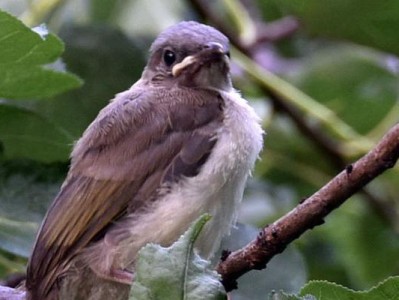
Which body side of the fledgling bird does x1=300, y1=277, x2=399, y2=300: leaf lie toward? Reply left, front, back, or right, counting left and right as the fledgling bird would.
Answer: front

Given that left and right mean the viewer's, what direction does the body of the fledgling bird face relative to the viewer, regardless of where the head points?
facing the viewer and to the right of the viewer

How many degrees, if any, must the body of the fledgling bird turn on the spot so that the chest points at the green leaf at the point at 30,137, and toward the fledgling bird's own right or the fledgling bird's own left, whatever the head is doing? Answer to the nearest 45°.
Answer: approximately 180°

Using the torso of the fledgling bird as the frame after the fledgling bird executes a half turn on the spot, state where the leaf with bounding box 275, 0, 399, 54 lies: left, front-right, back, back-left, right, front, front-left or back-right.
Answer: right

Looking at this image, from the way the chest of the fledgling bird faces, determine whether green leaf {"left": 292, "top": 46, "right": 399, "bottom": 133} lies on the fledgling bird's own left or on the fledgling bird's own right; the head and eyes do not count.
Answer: on the fledgling bird's own left

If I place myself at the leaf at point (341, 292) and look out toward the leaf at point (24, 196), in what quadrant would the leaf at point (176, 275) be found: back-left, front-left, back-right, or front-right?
front-left

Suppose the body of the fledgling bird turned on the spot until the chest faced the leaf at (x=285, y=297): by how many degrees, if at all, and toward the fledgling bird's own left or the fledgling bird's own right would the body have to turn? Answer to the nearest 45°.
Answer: approximately 45° to the fledgling bird's own right

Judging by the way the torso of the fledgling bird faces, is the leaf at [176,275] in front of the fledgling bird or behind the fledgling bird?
in front

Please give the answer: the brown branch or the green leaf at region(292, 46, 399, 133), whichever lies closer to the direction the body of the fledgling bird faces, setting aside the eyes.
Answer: the brown branch

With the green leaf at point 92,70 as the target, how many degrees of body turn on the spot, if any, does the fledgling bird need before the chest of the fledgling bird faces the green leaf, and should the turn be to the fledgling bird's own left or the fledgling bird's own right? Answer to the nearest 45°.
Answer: approximately 135° to the fledgling bird's own left
